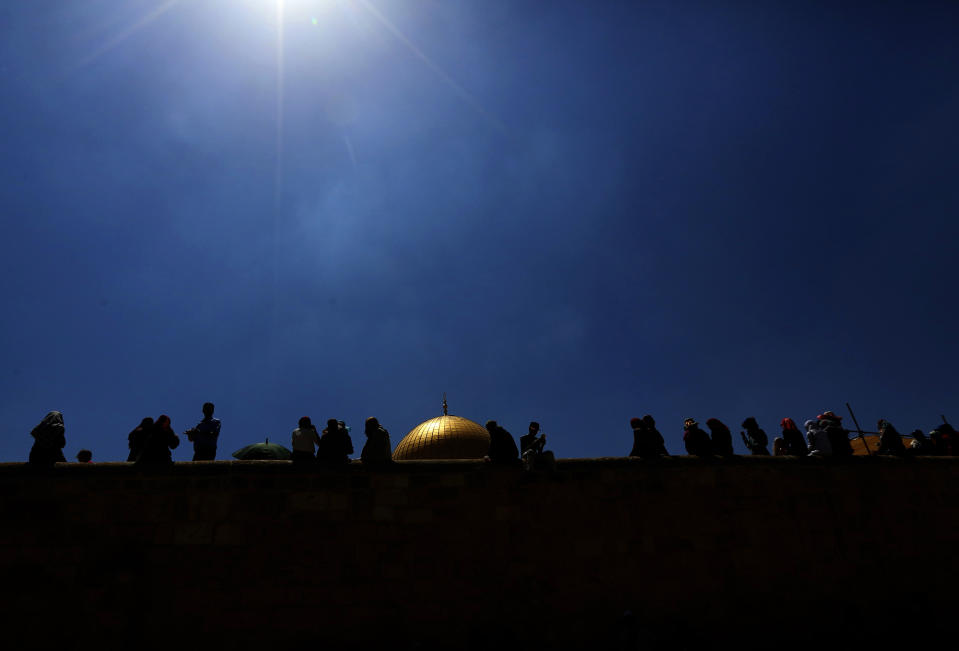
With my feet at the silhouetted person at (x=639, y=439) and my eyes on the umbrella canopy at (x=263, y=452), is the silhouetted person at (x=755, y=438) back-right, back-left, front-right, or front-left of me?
back-right

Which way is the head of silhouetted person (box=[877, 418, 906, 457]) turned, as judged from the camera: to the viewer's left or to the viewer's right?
to the viewer's left
